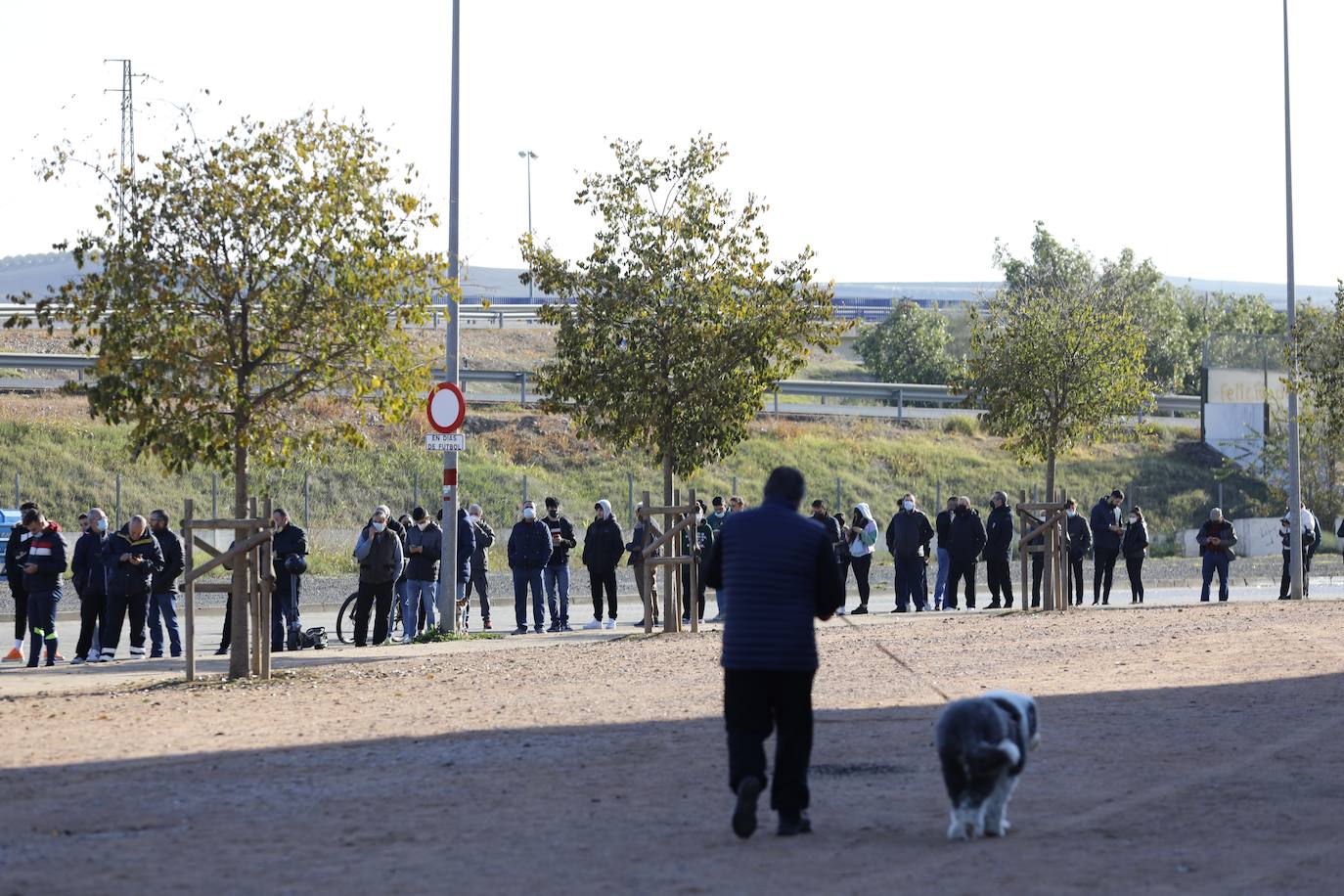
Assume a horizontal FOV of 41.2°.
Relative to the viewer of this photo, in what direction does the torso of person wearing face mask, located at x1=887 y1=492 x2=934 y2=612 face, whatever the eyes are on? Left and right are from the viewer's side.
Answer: facing the viewer

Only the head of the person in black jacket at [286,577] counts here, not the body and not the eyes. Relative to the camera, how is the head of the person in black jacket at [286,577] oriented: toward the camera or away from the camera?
toward the camera

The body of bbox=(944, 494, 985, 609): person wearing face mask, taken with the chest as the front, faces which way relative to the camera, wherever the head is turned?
toward the camera

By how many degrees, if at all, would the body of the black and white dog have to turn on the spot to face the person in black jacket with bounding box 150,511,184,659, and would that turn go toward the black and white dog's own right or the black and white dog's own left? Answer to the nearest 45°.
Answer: approximately 90° to the black and white dog's own left

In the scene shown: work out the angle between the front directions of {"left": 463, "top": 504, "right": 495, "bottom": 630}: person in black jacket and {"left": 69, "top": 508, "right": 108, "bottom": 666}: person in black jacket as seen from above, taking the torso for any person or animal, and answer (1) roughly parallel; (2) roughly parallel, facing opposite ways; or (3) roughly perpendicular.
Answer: roughly perpendicular

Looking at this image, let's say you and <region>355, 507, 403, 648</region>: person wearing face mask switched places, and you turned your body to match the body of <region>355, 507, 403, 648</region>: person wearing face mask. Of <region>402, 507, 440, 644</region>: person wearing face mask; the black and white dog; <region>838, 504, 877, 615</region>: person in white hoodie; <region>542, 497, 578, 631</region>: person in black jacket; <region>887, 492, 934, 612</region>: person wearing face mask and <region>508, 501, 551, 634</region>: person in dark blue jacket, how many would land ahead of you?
1

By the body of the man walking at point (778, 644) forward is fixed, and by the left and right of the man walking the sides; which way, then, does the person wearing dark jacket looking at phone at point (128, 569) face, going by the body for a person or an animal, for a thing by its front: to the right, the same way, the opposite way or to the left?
the opposite way

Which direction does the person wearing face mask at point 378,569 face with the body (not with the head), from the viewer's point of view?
toward the camera

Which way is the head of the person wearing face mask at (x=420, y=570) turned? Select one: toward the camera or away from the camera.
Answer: toward the camera

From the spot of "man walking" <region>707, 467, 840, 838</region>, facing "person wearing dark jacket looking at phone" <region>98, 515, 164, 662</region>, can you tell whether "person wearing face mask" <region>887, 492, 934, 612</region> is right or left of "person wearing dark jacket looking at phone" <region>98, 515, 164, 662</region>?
right

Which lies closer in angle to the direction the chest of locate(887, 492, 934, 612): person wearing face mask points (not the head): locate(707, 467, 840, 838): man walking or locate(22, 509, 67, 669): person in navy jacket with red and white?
the man walking

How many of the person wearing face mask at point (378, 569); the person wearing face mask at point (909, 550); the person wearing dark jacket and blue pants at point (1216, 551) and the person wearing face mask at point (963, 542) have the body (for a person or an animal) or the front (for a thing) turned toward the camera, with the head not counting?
4
